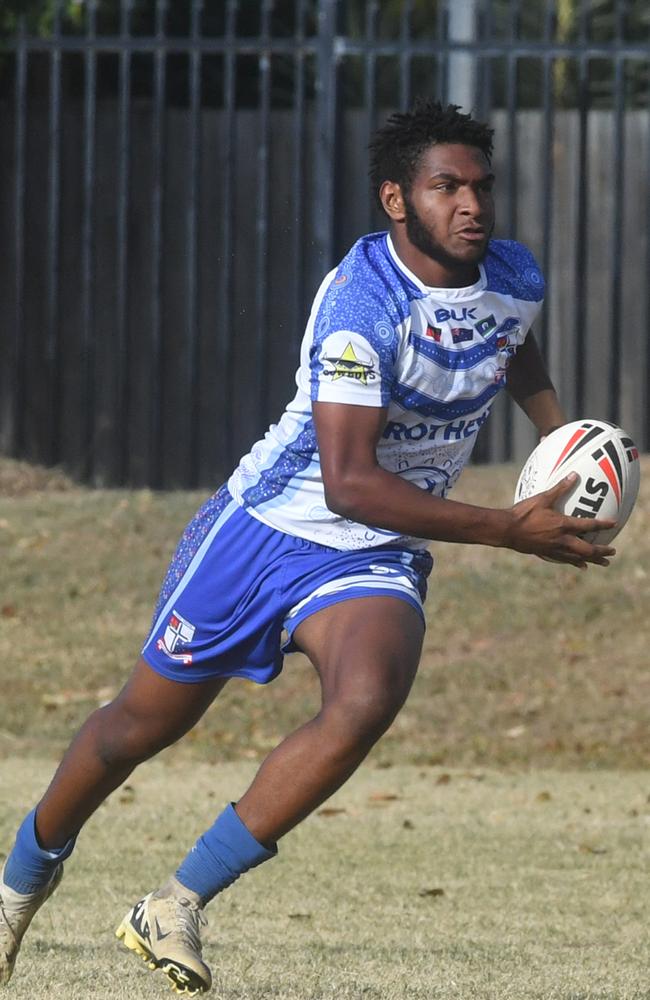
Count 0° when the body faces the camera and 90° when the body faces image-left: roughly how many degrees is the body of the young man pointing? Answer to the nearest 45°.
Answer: approximately 315°

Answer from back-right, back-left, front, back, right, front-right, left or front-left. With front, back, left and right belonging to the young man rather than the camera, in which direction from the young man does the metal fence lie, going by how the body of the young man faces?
back-left

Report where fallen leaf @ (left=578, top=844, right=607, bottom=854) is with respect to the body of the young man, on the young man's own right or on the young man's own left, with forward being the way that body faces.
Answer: on the young man's own left

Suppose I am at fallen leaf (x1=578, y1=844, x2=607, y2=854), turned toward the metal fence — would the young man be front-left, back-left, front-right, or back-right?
back-left
